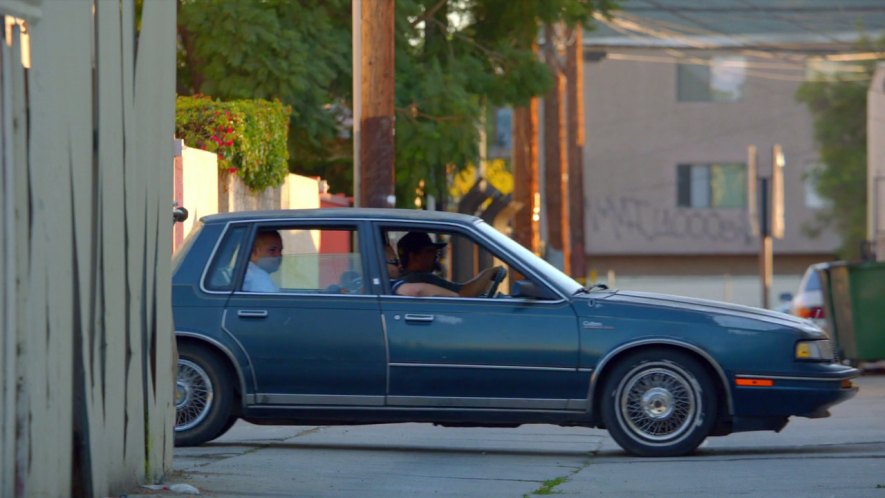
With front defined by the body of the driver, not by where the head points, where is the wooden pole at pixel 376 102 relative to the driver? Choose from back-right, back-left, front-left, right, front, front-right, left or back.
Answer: left

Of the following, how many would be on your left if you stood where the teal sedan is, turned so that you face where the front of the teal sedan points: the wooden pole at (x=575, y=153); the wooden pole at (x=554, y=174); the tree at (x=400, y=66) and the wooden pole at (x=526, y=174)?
4

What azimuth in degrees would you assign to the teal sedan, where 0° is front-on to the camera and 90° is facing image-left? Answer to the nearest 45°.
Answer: approximately 270°

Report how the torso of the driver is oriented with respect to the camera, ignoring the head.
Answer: to the viewer's right

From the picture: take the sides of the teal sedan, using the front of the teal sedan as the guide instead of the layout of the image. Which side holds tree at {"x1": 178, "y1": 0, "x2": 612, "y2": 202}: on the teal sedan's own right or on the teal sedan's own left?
on the teal sedan's own left
